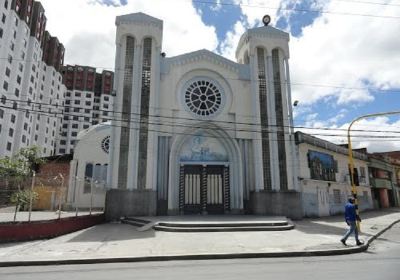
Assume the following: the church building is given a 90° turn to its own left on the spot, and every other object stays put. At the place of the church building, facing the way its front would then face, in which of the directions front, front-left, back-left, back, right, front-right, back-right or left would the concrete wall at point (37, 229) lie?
back-right

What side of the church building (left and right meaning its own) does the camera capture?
front
